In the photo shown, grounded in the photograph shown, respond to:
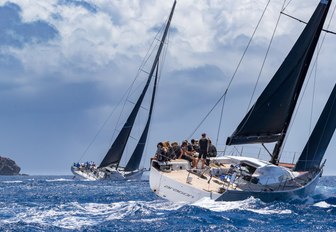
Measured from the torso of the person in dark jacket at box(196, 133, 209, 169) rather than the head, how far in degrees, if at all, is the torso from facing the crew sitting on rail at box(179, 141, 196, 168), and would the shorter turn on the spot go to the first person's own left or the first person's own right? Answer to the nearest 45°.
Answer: approximately 45° to the first person's own left
